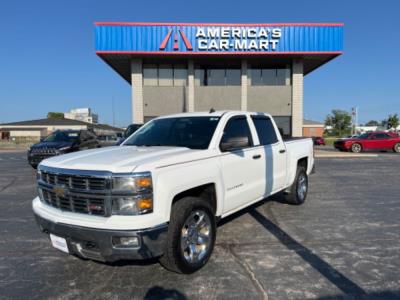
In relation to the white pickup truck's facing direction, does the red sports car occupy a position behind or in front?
behind

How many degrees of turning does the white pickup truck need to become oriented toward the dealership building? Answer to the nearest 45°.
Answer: approximately 135° to its right

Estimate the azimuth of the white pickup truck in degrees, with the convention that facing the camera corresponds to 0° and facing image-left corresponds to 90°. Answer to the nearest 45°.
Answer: approximately 45°

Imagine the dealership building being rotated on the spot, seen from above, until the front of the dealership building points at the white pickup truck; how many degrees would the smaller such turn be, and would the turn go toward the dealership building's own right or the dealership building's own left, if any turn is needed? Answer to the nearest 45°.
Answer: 0° — it already faces it

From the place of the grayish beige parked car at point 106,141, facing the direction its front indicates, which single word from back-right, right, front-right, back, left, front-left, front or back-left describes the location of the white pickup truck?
front-left

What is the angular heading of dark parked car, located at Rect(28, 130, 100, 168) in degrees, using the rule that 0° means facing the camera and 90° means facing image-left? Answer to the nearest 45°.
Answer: approximately 45°

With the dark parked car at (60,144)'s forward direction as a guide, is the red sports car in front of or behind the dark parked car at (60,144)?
behind
